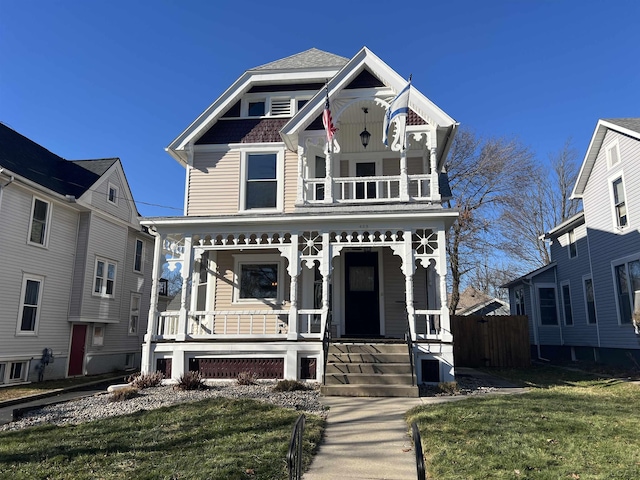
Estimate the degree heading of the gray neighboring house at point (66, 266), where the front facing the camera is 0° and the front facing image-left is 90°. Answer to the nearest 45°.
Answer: approximately 45°

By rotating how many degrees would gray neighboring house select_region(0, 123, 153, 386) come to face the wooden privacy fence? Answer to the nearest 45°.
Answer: approximately 90° to its left

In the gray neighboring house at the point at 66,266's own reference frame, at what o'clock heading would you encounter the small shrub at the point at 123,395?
The small shrub is roughly at 10 o'clock from the gray neighboring house.

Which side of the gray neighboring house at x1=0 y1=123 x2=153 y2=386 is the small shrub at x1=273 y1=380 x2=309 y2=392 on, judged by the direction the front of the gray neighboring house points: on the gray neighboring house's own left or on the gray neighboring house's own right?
on the gray neighboring house's own left

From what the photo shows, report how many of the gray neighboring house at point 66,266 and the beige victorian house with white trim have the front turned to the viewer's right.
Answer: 0

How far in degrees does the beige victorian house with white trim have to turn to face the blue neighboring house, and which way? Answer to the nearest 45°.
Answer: approximately 90° to its left

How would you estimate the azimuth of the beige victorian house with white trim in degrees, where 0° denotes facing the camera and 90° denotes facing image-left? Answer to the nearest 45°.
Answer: approximately 0°

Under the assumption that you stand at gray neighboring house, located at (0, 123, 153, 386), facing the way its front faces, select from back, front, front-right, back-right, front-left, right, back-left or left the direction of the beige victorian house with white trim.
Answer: left

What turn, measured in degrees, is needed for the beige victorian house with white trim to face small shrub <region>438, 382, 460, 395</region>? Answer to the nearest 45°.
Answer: approximately 45° to its left

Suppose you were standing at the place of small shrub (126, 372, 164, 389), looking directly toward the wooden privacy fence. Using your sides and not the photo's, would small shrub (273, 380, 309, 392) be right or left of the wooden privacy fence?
right

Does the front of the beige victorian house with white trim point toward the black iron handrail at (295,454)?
yes
